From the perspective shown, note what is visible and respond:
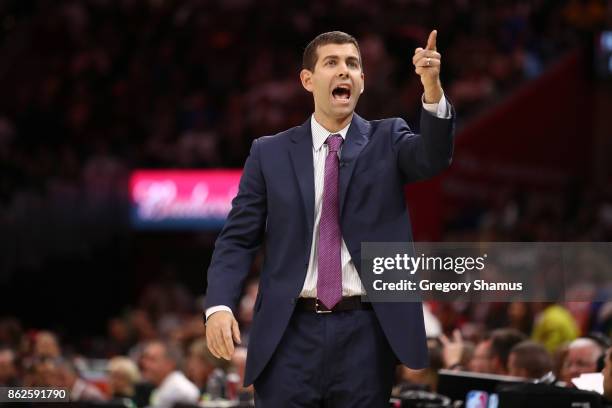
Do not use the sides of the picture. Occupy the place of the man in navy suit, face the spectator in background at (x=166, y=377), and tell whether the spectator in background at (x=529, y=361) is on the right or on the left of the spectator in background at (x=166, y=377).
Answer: right

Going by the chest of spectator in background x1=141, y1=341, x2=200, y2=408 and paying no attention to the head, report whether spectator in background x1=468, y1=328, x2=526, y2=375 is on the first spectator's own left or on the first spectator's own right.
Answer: on the first spectator's own left

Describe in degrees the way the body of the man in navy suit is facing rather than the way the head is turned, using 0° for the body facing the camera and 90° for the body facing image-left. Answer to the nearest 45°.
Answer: approximately 0°

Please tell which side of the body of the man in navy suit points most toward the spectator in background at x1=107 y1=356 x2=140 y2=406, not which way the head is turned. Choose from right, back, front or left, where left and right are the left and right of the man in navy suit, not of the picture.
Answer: back

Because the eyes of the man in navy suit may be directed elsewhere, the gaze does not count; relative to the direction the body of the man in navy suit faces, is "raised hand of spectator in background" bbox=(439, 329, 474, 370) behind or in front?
behind

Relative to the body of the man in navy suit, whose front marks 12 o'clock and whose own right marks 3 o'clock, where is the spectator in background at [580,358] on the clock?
The spectator in background is roughly at 7 o'clock from the man in navy suit.

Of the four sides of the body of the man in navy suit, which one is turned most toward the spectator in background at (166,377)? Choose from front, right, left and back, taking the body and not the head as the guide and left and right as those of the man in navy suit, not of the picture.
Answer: back
